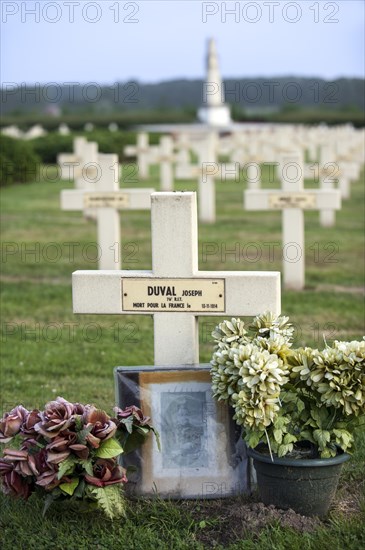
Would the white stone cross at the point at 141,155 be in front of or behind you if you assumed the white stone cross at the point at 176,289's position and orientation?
behind

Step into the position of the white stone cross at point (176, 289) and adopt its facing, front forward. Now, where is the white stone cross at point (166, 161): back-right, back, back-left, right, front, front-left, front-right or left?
back

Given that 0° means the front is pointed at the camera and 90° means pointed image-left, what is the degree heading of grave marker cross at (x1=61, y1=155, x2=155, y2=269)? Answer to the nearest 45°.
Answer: approximately 0°

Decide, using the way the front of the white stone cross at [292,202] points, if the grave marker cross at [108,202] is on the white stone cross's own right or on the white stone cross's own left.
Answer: on the white stone cross's own right

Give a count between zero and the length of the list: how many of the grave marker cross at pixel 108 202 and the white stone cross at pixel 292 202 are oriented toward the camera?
2

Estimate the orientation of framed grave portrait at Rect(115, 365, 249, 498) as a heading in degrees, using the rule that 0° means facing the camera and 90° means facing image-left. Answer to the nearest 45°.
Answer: approximately 0°

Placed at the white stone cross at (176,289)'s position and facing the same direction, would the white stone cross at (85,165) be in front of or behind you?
behind
